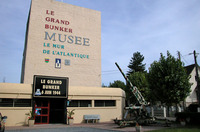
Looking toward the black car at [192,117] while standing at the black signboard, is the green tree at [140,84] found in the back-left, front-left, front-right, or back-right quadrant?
front-left

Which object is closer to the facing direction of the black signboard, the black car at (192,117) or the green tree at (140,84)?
the black car

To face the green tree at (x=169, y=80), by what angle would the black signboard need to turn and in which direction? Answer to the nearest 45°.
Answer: approximately 90° to its left

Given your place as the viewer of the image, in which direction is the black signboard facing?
facing the viewer

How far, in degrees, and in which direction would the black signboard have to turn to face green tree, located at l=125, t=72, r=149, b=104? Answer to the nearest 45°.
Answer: approximately 135° to its left

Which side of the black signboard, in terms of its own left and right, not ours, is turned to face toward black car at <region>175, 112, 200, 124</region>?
left

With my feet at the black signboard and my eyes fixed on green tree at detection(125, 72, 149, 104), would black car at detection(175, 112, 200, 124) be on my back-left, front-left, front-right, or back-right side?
front-right

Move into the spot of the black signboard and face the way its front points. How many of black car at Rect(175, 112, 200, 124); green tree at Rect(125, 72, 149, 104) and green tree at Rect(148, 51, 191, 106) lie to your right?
0

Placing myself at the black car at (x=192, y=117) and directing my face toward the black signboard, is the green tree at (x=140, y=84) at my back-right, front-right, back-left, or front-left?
front-right
